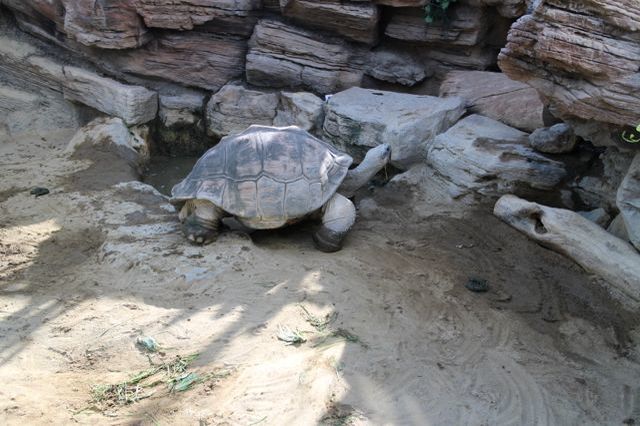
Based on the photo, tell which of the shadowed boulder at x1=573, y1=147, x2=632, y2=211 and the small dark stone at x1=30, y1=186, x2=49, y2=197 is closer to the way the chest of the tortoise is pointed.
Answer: the shadowed boulder

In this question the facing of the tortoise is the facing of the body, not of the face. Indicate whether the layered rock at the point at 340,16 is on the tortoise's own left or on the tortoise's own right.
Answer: on the tortoise's own left

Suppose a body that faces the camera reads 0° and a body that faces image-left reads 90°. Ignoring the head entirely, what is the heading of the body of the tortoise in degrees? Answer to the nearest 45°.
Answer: approximately 270°

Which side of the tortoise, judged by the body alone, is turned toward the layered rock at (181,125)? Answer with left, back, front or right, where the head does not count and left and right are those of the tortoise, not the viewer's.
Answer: left

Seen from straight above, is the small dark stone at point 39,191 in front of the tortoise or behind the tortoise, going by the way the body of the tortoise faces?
behind

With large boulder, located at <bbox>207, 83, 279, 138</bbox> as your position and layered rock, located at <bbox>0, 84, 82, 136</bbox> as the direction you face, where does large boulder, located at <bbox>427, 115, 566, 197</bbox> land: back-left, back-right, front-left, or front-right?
back-left

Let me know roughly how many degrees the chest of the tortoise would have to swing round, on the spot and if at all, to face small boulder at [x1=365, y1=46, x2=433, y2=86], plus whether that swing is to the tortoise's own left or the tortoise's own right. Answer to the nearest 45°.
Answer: approximately 45° to the tortoise's own left

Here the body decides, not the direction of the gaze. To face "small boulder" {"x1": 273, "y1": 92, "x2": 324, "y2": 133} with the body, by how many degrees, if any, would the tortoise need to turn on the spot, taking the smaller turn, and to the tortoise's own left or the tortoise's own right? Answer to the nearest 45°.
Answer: approximately 90° to the tortoise's own left

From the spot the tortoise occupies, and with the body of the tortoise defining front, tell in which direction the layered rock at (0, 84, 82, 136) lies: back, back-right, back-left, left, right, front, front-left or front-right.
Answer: back-left

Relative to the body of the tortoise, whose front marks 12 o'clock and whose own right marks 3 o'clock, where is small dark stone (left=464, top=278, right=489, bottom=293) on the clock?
The small dark stone is roughly at 1 o'clock from the tortoise.

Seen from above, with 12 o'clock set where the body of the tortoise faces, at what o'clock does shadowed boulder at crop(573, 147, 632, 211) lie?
The shadowed boulder is roughly at 12 o'clock from the tortoise.

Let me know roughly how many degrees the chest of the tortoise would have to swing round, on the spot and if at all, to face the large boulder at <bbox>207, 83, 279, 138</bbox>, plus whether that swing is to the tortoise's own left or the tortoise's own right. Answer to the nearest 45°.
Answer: approximately 90° to the tortoise's own left

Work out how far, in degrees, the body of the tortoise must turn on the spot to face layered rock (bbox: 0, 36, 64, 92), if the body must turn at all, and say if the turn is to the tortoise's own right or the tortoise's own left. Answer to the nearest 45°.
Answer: approximately 135° to the tortoise's own left

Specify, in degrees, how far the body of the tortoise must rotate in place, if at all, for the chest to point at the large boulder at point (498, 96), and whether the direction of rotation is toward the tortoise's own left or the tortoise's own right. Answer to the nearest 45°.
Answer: approximately 45° to the tortoise's own left
